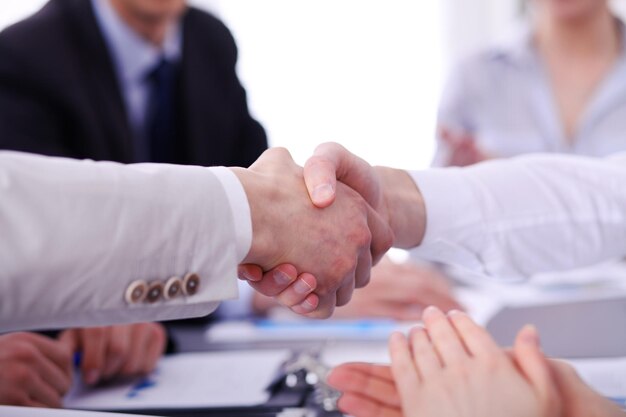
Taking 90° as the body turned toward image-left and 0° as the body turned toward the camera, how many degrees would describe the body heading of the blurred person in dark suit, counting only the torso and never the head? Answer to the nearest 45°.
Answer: approximately 315°

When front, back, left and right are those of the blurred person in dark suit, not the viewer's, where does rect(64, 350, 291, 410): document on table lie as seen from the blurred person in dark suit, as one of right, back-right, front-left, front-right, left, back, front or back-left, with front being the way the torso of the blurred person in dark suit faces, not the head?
front-right

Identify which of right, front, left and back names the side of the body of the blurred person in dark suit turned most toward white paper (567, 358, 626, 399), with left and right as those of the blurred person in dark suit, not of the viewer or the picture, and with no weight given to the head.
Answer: front

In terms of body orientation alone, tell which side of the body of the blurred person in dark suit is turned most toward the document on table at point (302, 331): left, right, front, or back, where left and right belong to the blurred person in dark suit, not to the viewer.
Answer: front
